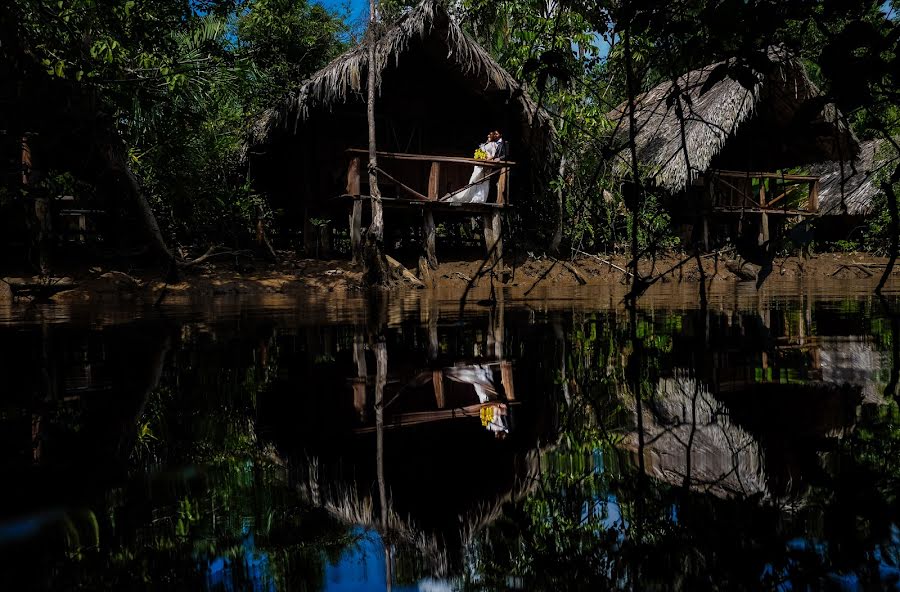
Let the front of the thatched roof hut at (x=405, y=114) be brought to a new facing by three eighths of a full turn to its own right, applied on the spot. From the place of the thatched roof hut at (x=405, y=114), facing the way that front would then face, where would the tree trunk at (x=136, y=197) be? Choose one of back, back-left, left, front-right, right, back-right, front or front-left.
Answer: left

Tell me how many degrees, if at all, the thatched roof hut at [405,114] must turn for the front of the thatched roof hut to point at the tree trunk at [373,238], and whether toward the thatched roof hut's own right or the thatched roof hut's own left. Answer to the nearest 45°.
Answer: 0° — it already faces it

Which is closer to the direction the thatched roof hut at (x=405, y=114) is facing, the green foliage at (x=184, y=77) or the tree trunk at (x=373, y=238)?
the tree trunk

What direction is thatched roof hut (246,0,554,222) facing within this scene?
toward the camera

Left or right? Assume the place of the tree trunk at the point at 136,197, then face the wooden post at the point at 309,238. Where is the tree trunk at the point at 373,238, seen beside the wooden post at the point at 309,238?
right

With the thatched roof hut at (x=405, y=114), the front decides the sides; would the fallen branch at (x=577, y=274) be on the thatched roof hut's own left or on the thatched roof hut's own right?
on the thatched roof hut's own left
